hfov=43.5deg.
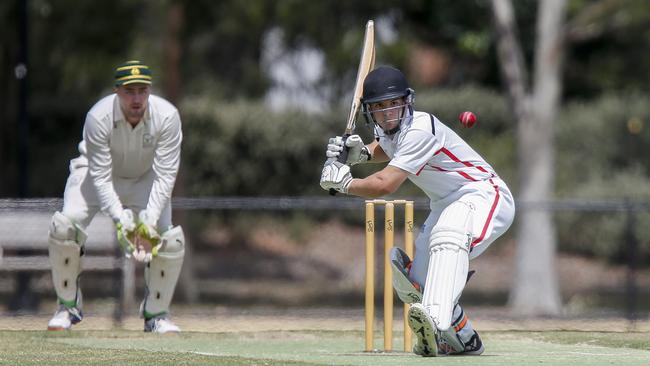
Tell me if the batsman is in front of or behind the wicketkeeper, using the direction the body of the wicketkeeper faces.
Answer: in front

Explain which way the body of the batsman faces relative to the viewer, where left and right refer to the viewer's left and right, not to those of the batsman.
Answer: facing the viewer and to the left of the viewer

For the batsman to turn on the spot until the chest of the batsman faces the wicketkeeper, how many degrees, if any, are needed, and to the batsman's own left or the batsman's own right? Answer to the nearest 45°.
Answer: approximately 90° to the batsman's own right

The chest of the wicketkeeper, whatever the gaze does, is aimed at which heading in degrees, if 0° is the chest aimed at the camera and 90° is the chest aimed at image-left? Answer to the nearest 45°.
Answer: approximately 0°

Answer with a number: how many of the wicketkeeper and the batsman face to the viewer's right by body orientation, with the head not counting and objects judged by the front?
0
